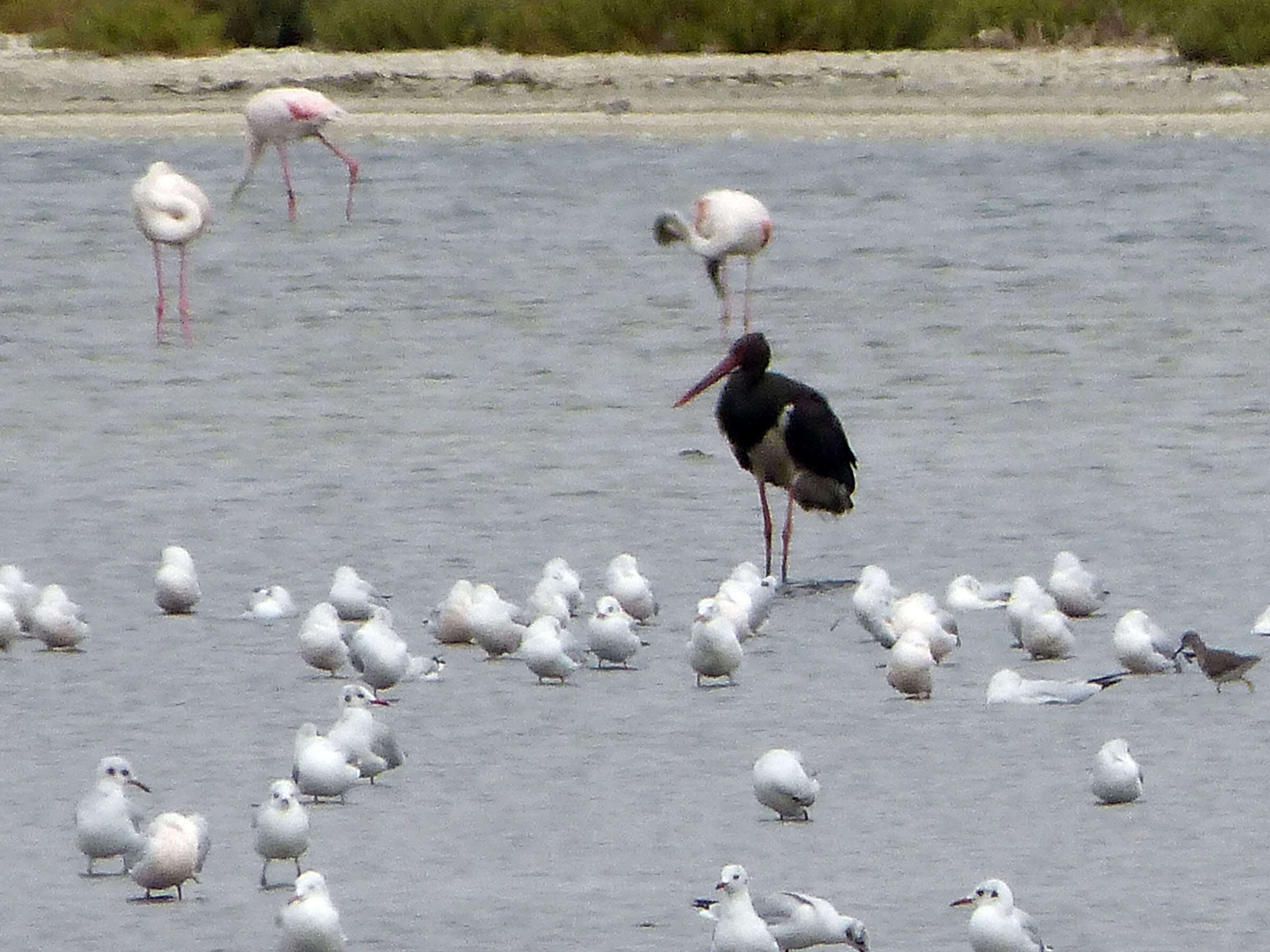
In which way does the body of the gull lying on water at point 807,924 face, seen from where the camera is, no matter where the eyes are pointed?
to the viewer's right

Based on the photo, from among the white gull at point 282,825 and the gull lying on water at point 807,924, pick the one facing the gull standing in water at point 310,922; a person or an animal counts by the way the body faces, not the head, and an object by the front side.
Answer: the white gull

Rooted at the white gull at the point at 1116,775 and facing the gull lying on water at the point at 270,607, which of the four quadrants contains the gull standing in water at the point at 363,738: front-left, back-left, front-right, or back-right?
front-left

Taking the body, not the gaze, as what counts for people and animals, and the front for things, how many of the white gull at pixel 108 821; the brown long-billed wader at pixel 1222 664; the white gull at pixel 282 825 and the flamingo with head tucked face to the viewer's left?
1

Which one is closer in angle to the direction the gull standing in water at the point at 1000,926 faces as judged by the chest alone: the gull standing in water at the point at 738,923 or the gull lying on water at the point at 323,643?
the gull standing in water

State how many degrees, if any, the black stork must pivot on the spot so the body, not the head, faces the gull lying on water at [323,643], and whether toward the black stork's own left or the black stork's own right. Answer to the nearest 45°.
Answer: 0° — it already faces it

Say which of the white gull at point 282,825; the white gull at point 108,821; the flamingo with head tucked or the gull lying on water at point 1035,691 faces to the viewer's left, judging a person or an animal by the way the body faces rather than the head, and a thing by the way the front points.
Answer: the gull lying on water

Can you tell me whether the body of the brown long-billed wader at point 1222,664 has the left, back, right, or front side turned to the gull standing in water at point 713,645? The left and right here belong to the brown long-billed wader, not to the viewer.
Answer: front

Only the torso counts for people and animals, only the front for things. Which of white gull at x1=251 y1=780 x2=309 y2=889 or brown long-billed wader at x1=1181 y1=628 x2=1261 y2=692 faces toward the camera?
the white gull

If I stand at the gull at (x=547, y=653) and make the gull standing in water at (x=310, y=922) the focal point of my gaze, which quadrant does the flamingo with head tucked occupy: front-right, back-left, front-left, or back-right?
back-right

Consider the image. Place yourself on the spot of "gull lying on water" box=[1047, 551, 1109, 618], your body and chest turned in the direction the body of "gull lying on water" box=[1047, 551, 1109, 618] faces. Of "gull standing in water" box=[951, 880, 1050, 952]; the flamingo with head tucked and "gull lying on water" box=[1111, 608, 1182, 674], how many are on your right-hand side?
1
